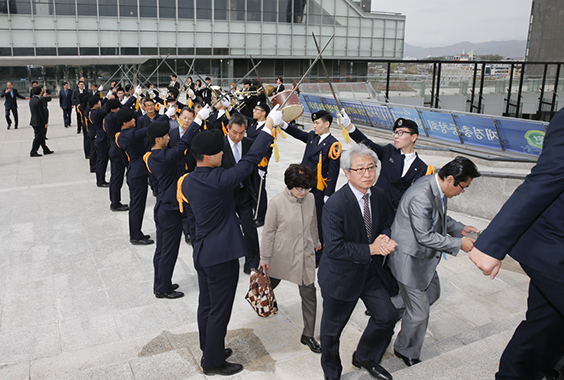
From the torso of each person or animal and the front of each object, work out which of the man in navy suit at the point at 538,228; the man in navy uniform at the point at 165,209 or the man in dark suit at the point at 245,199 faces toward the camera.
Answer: the man in dark suit

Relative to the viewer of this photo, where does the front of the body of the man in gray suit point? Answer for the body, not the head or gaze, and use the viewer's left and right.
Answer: facing to the right of the viewer

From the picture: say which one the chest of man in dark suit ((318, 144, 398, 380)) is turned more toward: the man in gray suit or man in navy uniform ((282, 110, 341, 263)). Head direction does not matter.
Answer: the man in gray suit

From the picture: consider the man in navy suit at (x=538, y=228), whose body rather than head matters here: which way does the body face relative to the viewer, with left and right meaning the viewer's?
facing to the right of the viewer

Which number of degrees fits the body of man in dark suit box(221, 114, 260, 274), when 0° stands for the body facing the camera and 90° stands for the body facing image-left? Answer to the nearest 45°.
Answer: approximately 0°

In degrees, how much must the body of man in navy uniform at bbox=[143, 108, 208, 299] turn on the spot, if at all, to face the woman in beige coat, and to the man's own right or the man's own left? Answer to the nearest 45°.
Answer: approximately 45° to the man's own right

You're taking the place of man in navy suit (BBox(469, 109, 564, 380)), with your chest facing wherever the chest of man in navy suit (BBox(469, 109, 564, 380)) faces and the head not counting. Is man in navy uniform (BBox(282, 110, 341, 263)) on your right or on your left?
on your left

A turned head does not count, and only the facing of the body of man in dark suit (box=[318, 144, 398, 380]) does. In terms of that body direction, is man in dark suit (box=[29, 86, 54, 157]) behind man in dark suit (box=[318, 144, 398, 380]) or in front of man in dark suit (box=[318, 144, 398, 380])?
behind
